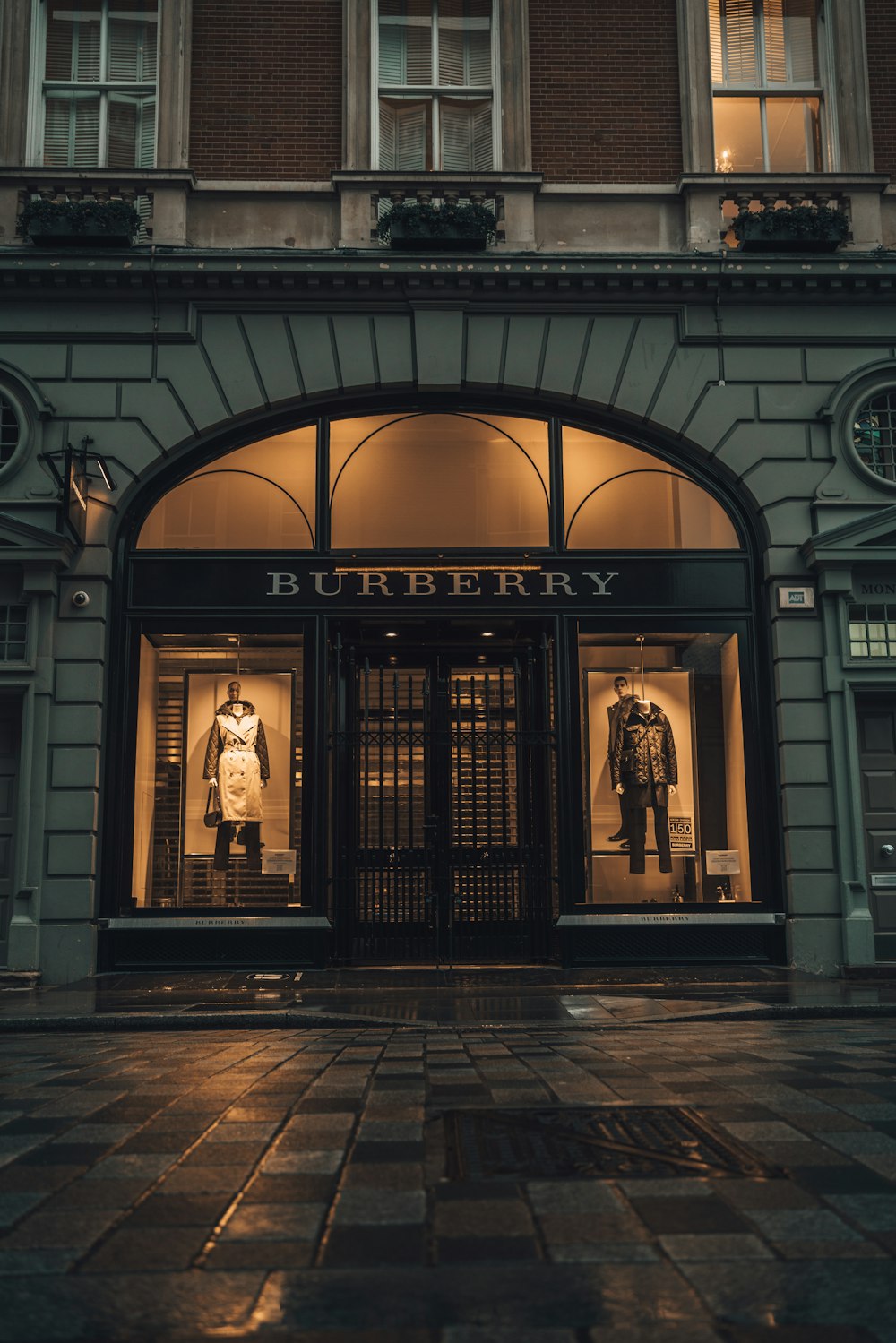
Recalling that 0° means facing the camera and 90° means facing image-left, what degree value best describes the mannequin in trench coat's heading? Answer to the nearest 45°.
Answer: approximately 0°

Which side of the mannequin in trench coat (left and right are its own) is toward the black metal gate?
left

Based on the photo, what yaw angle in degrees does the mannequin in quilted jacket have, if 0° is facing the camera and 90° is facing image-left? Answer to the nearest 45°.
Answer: approximately 0°

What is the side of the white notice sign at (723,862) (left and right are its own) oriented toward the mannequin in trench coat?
right
